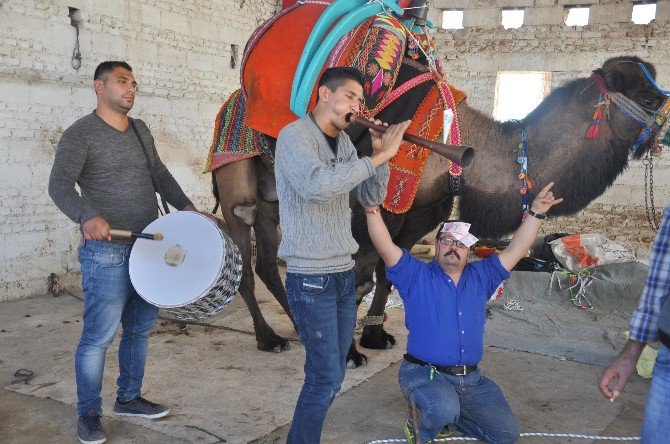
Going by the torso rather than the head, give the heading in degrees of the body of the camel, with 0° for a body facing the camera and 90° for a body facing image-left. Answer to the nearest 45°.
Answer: approximately 270°

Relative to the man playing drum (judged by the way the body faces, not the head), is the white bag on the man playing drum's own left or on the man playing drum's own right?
on the man playing drum's own left

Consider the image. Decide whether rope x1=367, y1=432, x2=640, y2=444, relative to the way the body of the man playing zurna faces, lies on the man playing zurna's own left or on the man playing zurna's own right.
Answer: on the man playing zurna's own left

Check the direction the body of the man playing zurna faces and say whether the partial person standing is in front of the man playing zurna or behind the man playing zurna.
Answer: in front

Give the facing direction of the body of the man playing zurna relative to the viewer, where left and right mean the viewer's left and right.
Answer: facing the viewer and to the right of the viewer

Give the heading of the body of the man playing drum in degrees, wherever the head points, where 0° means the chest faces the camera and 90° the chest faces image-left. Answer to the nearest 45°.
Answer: approximately 315°

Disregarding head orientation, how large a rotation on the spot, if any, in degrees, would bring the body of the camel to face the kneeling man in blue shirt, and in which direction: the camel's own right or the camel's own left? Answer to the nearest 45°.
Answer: approximately 135° to the camel's own right

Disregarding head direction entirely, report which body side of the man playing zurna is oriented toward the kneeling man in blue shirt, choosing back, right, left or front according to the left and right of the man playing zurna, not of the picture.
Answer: left

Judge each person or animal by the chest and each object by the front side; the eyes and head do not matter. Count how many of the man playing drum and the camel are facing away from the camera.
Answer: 0

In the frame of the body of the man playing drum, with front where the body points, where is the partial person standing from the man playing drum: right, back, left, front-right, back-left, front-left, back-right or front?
front

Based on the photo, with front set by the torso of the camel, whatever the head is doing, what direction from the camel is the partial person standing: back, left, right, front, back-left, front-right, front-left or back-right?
right
